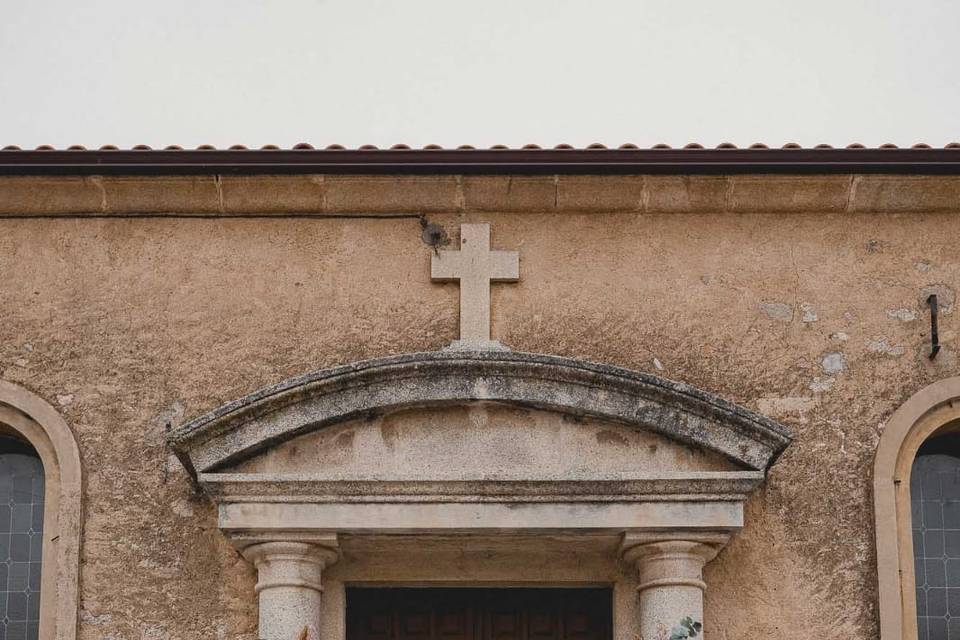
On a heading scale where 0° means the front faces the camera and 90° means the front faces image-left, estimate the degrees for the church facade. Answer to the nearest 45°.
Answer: approximately 0°
